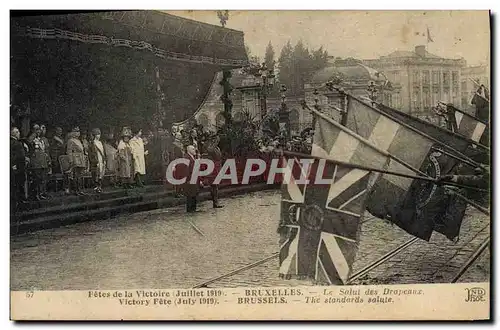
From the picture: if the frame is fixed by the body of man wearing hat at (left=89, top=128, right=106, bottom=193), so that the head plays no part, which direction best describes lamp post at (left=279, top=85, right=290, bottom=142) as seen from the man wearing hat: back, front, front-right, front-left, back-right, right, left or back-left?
front-left

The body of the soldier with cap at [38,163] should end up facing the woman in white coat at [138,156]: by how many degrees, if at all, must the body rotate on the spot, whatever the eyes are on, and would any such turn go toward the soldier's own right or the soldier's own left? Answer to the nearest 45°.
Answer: approximately 45° to the soldier's own left

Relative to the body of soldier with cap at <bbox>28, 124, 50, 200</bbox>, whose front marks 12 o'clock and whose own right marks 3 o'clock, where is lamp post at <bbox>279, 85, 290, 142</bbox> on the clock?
The lamp post is roughly at 11 o'clock from the soldier with cap.

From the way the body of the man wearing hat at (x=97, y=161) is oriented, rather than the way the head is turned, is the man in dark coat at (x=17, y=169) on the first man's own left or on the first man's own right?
on the first man's own right

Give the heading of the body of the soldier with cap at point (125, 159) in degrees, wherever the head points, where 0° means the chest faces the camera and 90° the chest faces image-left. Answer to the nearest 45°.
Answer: approximately 315°

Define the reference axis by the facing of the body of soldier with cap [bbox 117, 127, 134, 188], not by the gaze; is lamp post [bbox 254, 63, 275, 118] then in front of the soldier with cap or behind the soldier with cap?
behind

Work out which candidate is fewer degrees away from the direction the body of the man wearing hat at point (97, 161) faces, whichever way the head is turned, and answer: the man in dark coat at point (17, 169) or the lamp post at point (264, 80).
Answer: the lamp post
